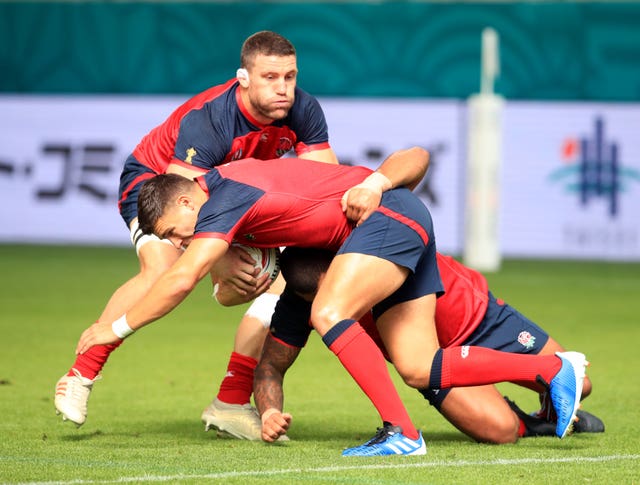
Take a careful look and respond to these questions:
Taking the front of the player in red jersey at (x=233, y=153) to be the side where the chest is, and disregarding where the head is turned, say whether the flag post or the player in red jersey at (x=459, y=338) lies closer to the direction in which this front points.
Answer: the player in red jersey

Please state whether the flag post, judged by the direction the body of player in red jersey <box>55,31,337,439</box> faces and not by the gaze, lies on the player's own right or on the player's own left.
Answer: on the player's own left

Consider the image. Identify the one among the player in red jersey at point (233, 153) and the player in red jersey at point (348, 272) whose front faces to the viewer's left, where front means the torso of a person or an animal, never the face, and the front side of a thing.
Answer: the player in red jersey at point (348, 272)

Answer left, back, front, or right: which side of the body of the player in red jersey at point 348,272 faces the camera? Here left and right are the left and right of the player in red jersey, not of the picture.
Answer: left

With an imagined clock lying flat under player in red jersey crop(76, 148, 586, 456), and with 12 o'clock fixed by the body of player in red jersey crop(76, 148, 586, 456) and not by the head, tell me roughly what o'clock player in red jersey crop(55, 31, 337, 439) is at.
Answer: player in red jersey crop(55, 31, 337, 439) is roughly at 2 o'clock from player in red jersey crop(76, 148, 586, 456).

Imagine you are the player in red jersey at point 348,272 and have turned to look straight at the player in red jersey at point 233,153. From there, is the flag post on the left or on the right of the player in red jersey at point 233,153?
right

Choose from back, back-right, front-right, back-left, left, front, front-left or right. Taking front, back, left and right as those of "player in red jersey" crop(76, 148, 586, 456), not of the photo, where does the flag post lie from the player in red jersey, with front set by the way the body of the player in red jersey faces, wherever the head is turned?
right

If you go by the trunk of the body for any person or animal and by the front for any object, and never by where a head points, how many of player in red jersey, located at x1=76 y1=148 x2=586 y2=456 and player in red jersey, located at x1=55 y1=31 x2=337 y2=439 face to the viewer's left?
1

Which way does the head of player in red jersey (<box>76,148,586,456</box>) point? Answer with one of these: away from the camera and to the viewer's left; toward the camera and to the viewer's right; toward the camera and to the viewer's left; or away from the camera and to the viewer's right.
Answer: toward the camera and to the viewer's left

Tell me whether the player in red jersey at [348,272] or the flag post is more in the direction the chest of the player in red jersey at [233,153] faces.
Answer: the player in red jersey

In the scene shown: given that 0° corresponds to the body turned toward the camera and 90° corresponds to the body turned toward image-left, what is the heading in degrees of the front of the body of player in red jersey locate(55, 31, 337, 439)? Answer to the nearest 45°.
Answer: approximately 315°
